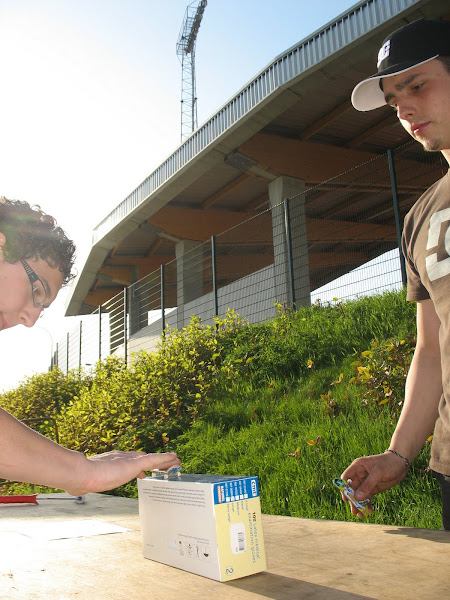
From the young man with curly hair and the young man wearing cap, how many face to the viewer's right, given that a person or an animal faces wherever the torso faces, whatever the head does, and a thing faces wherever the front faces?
1

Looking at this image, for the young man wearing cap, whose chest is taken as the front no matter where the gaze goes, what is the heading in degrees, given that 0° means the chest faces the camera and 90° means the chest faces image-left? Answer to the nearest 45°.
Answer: approximately 45°

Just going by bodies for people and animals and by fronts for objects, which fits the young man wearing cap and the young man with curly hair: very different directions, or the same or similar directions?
very different directions

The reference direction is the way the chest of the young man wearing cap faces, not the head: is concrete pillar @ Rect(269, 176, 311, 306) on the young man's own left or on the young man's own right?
on the young man's own right

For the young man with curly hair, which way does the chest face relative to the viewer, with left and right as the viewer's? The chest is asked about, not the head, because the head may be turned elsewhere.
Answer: facing to the right of the viewer

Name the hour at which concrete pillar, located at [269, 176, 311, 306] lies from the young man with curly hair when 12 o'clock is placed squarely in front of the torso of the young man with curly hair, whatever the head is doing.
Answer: The concrete pillar is roughly at 10 o'clock from the young man with curly hair.

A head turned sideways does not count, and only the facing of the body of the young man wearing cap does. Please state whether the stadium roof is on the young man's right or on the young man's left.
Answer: on the young man's right

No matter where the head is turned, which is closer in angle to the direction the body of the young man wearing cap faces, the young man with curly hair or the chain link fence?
the young man with curly hair

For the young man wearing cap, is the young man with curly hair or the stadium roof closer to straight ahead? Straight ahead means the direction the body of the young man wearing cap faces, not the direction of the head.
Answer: the young man with curly hair

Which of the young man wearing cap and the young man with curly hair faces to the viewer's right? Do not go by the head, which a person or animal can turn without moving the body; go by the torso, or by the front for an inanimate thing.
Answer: the young man with curly hair

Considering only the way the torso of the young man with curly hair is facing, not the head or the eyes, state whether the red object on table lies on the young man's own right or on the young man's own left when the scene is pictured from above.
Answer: on the young man's own left
